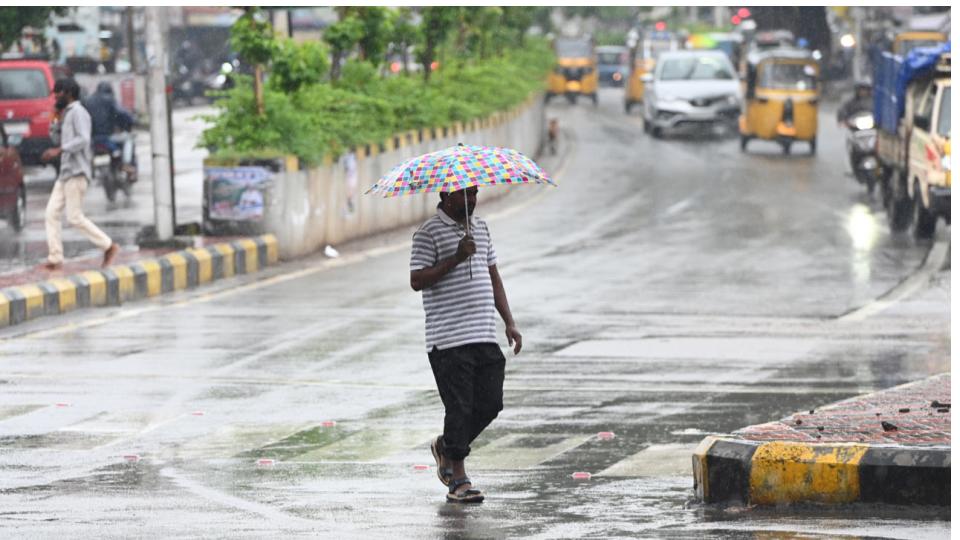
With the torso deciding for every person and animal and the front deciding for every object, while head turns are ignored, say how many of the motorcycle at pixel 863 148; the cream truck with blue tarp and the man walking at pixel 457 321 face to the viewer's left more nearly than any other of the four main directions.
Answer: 0

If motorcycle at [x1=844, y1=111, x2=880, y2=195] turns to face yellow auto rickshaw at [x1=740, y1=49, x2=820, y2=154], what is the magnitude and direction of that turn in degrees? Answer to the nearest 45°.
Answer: approximately 180°

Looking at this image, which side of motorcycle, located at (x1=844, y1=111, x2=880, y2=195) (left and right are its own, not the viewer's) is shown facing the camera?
front

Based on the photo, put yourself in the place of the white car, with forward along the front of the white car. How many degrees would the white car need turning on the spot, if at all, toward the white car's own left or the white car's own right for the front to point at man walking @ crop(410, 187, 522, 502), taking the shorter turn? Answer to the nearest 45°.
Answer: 0° — it already faces them

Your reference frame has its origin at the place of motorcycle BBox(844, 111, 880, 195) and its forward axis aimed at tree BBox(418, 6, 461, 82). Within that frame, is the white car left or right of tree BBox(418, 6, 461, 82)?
right

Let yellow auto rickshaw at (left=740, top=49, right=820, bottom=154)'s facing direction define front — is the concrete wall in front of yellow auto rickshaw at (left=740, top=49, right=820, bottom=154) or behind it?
in front

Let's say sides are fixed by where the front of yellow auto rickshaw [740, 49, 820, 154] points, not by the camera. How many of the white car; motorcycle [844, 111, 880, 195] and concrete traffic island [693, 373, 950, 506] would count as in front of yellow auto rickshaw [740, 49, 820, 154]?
2
